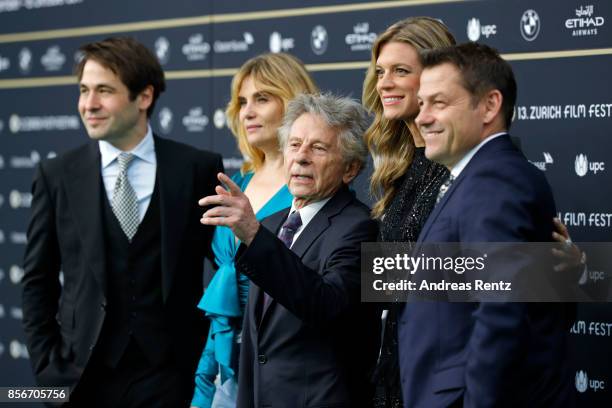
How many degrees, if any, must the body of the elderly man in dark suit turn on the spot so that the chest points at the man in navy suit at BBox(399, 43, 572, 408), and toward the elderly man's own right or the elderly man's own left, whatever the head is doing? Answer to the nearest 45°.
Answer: approximately 90° to the elderly man's own left

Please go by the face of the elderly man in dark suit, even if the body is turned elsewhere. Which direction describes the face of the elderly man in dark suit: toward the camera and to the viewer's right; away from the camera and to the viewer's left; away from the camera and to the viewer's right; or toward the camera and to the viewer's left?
toward the camera and to the viewer's left

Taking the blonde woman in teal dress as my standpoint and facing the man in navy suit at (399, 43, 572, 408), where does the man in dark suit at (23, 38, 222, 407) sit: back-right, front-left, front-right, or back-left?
back-right

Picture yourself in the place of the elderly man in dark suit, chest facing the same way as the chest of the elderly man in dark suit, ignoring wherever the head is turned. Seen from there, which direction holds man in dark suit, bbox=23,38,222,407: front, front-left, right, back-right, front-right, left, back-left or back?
right

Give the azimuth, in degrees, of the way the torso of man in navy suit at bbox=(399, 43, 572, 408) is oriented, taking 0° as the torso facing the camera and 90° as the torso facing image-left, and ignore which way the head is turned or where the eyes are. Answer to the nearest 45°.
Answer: approximately 90°

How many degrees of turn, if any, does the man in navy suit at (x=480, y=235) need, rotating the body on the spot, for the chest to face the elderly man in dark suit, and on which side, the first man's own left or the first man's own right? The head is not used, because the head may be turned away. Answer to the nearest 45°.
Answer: approximately 45° to the first man's own right

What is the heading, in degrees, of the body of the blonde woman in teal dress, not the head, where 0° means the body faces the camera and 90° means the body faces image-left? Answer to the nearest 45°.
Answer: approximately 45°

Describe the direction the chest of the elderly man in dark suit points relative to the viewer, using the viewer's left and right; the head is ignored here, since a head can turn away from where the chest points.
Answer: facing the viewer and to the left of the viewer

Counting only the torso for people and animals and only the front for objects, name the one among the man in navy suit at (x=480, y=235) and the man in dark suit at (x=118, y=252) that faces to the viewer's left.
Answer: the man in navy suit

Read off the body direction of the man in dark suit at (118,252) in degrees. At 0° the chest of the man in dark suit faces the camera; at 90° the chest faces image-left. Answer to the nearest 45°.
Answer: approximately 0°

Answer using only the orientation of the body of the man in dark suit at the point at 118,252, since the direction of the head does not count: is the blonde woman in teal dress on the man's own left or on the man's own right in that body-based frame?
on the man's own left

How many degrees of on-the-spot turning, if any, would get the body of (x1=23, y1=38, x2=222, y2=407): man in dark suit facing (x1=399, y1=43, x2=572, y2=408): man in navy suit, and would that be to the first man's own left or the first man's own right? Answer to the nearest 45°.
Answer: approximately 45° to the first man's own left

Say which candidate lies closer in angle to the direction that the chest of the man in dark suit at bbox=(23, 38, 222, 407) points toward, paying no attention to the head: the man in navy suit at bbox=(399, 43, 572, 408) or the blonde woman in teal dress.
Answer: the man in navy suit

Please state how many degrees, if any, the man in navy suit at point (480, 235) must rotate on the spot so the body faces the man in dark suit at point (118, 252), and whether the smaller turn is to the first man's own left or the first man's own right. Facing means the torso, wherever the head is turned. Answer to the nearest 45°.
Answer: approximately 45° to the first man's own right
